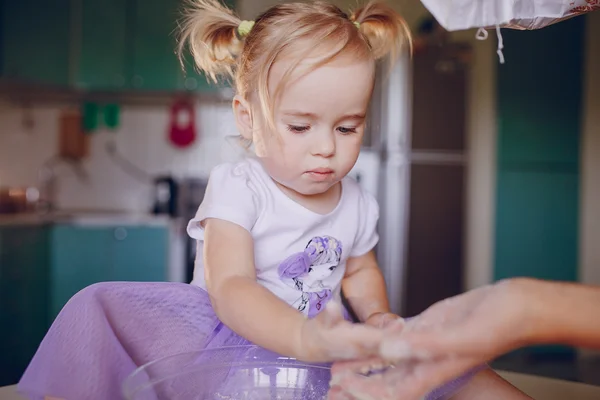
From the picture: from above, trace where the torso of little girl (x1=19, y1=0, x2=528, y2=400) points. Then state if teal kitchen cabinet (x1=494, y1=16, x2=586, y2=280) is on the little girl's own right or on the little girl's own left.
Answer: on the little girl's own left

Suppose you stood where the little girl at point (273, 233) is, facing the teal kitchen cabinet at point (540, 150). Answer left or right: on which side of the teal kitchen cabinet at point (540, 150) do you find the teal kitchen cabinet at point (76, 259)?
left

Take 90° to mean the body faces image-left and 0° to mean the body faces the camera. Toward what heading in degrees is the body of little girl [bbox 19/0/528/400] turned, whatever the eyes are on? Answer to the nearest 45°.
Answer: approximately 315°

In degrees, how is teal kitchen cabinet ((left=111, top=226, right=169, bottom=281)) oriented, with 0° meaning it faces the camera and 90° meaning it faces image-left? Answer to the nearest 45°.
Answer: approximately 0°

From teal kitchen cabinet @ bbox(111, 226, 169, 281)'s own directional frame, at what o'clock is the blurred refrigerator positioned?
The blurred refrigerator is roughly at 9 o'clock from the teal kitchen cabinet.

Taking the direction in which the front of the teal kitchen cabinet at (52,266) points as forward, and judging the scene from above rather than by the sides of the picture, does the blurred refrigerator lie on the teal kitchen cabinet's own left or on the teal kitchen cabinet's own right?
on the teal kitchen cabinet's own left

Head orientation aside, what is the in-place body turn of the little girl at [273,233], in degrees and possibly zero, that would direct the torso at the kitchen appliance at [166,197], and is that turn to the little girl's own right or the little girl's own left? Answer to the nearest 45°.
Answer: approximately 135° to the little girl's own left

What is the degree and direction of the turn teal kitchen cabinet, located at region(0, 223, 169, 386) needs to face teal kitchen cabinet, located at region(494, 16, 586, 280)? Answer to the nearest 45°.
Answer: approximately 90° to its left

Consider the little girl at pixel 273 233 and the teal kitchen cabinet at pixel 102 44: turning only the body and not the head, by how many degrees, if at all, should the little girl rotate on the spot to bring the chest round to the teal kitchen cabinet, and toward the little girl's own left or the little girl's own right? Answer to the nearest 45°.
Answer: approximately 135° to the little girl's own left

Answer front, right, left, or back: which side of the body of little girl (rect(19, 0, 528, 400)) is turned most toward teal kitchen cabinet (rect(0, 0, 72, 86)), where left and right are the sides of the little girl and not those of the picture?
back
